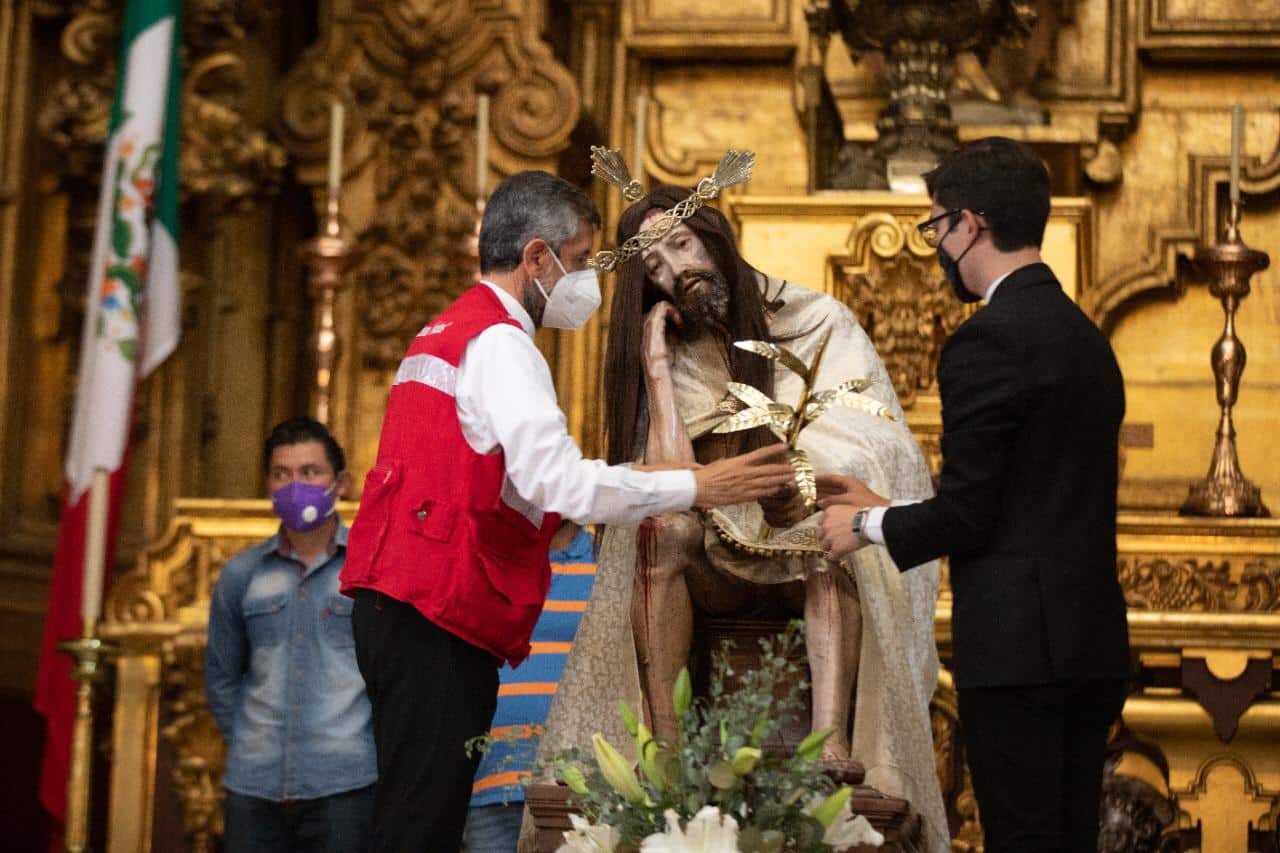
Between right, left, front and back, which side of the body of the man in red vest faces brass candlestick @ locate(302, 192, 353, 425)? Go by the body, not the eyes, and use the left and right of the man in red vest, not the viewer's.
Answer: left

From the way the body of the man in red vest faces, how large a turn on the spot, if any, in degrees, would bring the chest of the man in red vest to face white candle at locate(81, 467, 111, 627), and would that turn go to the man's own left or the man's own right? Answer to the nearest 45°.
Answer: approximately 135° to the man's own left

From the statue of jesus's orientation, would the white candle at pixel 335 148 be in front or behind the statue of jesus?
behind

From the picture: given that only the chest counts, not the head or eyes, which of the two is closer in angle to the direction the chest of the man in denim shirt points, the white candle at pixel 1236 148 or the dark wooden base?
the dark wooden base

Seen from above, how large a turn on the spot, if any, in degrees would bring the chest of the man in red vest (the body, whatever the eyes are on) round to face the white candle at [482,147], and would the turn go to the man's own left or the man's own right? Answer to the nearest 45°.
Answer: approximately 90° to the man's own left

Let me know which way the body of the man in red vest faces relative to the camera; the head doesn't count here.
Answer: to the viewer's right

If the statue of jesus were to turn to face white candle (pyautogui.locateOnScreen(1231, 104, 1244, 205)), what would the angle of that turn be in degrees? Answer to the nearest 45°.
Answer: approximately 135° to its left

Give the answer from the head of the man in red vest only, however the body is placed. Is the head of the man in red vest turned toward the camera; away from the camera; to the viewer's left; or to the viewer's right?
to the viewer's right

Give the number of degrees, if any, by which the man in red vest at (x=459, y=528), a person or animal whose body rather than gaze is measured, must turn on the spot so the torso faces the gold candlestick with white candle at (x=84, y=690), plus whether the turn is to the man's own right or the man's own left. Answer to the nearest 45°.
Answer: approximately 135° to the man's own left

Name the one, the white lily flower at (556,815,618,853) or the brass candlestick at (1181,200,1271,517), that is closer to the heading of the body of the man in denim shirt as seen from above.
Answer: the white lily flower

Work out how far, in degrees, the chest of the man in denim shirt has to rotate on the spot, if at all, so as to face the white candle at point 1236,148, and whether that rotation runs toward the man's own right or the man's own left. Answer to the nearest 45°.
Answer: approximately 90° to the man's own left

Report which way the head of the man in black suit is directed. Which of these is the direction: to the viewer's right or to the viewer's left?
to the viewer's left

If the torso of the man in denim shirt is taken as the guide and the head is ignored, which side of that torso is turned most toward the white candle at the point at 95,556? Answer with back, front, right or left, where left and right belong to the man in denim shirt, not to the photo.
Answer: right

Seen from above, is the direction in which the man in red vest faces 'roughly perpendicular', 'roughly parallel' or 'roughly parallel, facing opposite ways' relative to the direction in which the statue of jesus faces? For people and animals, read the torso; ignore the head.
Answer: roughly perpendicular
